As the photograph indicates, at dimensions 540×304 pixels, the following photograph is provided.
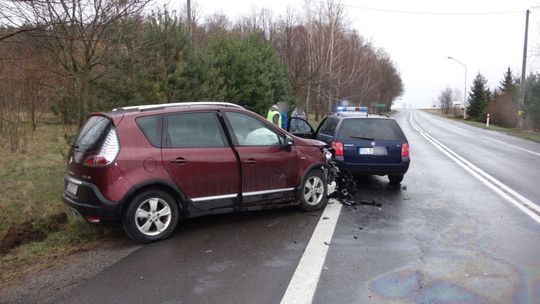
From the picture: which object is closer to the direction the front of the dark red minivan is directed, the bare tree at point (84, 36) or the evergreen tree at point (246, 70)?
the evergreen tree

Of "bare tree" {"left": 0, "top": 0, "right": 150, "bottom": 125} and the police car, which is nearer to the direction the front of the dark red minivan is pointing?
the police car

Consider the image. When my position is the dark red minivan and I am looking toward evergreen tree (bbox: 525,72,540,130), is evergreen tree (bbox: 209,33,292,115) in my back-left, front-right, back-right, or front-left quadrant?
front-left

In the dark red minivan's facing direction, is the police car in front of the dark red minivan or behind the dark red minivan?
in front

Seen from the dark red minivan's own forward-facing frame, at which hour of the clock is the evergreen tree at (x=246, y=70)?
The evergreen tree is roughly at 11 o'clock from the dark red minivan.

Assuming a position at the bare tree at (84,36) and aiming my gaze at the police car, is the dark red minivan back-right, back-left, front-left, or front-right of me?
front-right

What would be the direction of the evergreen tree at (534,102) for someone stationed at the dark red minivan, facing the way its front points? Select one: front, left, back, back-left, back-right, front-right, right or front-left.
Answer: front

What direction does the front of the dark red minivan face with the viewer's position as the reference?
facing away from the viewer and to the right of the viewer

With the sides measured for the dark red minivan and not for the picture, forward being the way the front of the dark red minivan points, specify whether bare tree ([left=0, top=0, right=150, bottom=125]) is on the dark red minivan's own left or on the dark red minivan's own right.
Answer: on the dark red minivan's own left
